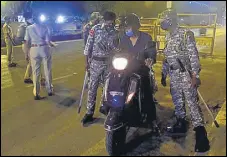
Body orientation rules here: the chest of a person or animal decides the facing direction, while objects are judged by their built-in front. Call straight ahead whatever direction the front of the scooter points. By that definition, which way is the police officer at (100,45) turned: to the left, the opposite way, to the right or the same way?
to the left

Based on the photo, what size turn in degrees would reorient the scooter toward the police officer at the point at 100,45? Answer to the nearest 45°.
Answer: approximately 135° to its right

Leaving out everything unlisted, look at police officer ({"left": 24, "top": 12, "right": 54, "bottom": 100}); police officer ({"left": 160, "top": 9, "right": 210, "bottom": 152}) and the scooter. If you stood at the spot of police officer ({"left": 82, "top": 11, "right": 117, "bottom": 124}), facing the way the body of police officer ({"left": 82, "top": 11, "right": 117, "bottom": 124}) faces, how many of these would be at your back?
1

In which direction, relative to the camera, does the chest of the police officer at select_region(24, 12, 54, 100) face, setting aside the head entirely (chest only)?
away from the camera

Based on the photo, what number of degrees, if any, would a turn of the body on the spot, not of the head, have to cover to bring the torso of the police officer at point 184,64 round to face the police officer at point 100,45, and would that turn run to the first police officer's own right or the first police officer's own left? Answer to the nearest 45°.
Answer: approximately 45° to the first police officer's own right

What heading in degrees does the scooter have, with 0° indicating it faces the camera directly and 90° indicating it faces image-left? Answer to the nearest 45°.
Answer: approximately 45°

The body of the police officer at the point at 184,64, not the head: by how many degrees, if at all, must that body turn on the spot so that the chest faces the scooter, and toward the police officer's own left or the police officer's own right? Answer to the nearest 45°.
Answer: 0° — they already face it

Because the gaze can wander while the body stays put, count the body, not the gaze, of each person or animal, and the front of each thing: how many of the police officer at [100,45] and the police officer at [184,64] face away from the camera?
0

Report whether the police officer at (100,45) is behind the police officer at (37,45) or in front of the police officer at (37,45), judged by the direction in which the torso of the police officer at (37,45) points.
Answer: behind

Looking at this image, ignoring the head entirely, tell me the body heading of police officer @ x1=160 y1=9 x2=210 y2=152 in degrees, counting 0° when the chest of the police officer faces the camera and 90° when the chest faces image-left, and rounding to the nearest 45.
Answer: approximately 45°

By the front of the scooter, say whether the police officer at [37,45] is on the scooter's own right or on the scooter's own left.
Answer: on the scooter's own right

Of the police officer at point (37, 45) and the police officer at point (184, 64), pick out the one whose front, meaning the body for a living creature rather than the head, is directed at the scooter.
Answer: the police officer at point (184, 64)

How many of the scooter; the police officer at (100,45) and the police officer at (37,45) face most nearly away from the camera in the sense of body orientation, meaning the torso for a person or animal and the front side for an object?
1

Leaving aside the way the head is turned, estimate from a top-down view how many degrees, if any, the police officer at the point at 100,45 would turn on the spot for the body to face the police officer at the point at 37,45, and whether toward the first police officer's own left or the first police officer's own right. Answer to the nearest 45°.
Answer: approximately 180°
